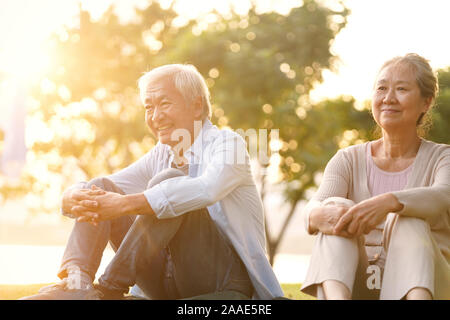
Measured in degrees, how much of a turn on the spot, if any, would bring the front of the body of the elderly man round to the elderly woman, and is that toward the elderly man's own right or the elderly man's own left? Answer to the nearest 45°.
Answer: approximately 90° to the elderly man's own left

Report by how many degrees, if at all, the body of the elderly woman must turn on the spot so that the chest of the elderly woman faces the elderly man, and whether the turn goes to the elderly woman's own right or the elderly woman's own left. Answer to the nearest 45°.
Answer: approximately 45° to the elderly woman's own right

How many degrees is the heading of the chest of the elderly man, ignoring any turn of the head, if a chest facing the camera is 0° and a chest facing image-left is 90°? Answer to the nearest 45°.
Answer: approximately 45°

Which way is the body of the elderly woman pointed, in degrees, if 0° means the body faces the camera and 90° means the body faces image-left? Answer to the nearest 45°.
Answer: approximately 45°
